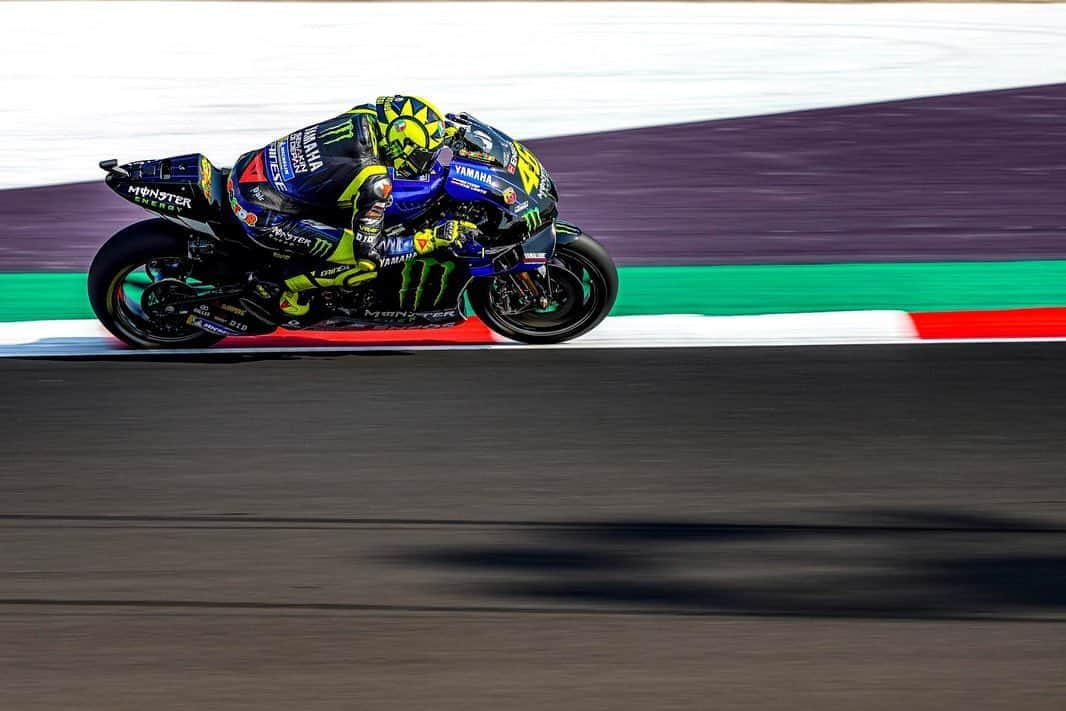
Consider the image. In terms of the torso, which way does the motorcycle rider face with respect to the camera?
to the viewer's right

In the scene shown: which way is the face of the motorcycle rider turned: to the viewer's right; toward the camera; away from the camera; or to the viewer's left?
to the viewer's right

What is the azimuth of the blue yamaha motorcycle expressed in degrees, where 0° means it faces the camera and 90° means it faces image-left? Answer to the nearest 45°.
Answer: approximately 270°
